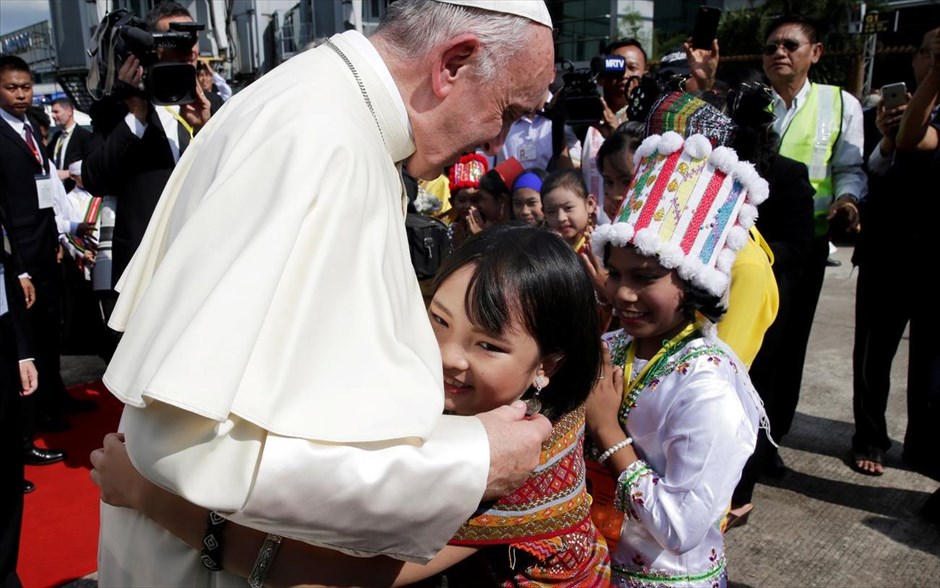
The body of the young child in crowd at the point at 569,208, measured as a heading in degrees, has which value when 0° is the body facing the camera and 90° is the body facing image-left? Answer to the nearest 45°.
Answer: approximately 45°

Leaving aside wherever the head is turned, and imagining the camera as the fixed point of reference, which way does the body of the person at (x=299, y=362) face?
to the viewer's right

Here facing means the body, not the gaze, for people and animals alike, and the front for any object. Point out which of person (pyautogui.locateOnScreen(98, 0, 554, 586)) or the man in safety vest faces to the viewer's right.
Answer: the person

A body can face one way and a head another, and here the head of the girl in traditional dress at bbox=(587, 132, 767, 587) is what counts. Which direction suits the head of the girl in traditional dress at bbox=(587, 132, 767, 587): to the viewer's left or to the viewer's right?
to the viewer's left

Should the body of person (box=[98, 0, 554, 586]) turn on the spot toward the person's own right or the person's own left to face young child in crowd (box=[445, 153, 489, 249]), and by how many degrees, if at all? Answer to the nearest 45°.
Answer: approximately 90° to the person's own left

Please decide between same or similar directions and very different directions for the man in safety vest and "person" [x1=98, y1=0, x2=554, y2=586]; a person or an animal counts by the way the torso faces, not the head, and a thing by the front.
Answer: very different directions

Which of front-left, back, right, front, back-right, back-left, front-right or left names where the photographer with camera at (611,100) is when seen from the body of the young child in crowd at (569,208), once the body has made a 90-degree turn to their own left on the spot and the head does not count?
back-left
